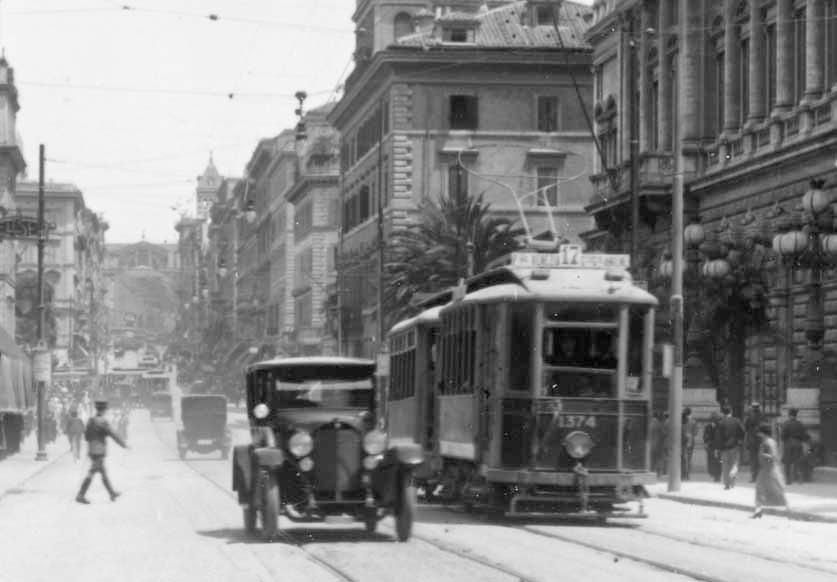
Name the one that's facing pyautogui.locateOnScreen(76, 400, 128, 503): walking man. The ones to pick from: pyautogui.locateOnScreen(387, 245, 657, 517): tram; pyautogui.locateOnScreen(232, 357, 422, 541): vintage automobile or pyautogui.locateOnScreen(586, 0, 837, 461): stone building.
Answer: the stone building

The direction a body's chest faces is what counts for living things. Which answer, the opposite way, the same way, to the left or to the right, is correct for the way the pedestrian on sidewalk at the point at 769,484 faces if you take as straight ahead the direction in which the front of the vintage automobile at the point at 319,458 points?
to the right

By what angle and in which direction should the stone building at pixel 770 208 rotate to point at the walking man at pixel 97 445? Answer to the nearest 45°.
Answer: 0° — it already faces them

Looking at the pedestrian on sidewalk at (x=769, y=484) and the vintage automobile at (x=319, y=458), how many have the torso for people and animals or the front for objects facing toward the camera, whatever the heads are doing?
1

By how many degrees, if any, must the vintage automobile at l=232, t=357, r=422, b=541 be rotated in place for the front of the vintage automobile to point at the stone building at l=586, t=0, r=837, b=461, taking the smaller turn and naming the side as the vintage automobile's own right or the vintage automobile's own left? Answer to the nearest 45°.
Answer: approximately 135° to the vintage automobile's own left

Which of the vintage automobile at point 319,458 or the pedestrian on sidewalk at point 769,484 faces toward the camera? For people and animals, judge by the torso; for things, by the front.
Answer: the vintage automobile

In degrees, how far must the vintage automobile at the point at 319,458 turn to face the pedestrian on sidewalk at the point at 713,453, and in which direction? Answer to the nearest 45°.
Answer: approximately 135° to its left

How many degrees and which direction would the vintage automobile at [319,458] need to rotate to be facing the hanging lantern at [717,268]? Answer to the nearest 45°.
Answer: approximately 135° to its left

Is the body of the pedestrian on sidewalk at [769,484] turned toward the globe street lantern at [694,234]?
no

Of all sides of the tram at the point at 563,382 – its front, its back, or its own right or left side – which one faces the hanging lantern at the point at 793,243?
left

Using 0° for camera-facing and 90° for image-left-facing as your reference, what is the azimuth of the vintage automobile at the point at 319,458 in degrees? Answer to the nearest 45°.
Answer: approximately 0°

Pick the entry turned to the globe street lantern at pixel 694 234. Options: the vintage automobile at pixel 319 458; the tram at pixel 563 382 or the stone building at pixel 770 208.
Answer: the stone building
